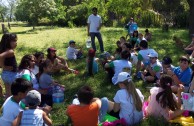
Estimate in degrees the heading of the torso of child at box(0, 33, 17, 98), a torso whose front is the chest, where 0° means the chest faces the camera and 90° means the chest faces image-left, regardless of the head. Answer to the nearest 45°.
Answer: approximately 270°

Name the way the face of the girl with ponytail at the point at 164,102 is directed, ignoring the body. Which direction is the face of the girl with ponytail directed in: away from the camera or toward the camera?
away from the camera

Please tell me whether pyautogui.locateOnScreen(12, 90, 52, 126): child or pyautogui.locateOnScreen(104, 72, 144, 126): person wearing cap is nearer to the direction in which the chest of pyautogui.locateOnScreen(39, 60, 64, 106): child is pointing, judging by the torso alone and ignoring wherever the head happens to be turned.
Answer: the person wearing cap

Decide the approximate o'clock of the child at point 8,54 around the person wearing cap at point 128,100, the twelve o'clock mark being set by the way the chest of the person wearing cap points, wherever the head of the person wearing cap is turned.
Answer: The child is roughly at 11 o'clock from the person wearing cap.

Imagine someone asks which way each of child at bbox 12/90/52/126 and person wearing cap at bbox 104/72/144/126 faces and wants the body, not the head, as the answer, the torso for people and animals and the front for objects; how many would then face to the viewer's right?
0

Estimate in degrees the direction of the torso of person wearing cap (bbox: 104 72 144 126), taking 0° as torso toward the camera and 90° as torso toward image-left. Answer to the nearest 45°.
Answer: approximately 135°

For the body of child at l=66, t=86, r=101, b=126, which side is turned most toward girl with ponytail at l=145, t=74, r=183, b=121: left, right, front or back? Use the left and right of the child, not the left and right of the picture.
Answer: right

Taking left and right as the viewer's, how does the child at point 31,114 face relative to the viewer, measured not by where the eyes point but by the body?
facing away from the viewer

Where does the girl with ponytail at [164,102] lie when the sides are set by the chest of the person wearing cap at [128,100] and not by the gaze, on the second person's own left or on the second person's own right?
on the second person's own right

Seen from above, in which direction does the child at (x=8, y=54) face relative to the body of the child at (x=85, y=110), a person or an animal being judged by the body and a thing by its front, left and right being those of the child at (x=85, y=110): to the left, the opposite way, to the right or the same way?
to the right

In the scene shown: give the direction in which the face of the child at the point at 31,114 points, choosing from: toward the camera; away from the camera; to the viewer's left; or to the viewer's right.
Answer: away from the camera

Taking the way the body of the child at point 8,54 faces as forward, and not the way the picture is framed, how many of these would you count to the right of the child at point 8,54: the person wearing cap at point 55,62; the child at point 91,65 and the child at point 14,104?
1

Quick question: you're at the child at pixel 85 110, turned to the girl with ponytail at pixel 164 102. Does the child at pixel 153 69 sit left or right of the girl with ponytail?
left

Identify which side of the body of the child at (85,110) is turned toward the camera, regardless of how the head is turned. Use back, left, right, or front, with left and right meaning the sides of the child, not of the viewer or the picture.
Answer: back

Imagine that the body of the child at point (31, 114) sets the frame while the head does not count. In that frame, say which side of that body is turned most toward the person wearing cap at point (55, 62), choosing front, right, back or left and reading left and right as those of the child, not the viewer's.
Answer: front

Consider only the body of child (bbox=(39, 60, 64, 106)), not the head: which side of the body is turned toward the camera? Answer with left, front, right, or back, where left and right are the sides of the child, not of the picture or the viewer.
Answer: right
